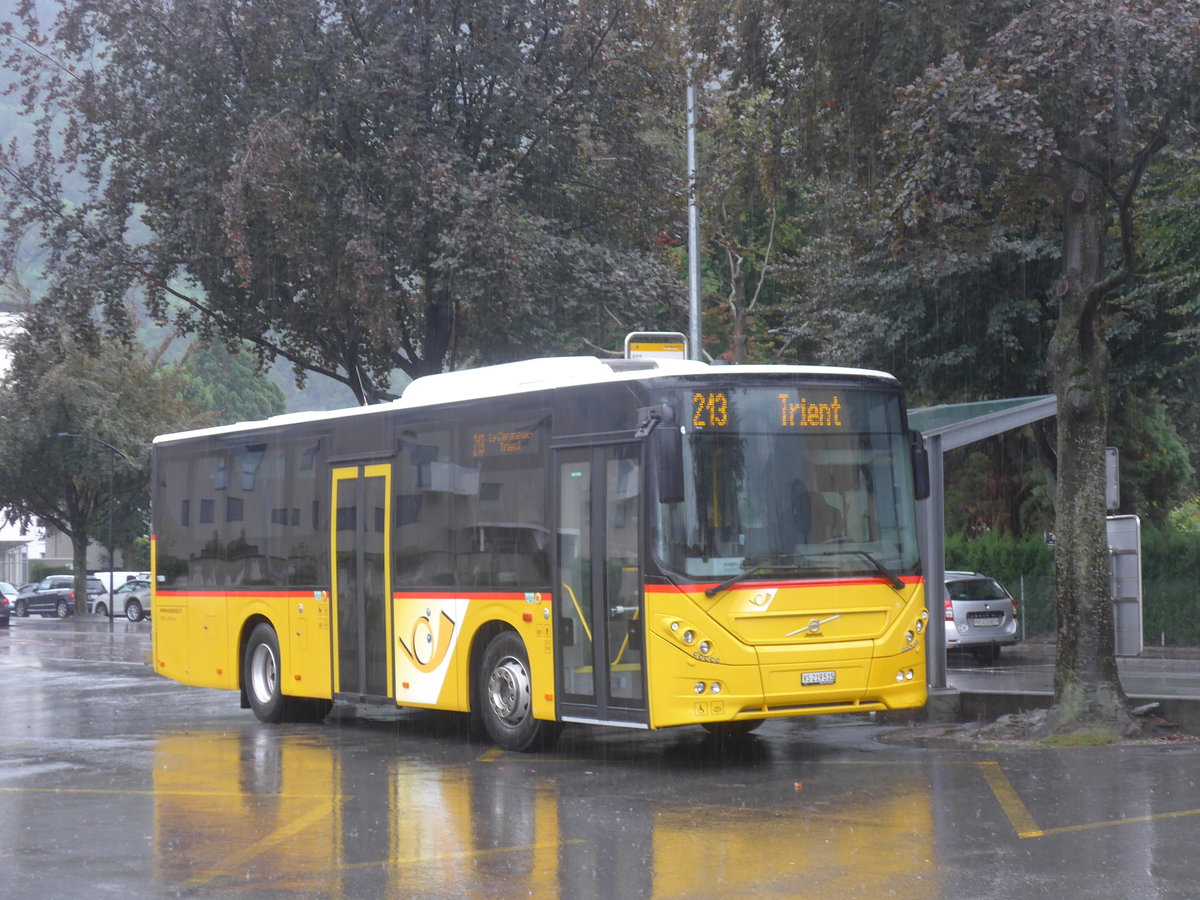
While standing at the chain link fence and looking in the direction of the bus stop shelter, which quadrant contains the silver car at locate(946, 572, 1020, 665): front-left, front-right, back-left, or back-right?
front-right

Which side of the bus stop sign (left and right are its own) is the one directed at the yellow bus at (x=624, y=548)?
front

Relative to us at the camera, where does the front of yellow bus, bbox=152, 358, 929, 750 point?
facing the viewer and to the right of the viewer

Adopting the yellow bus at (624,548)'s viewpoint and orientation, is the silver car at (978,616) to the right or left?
on its left

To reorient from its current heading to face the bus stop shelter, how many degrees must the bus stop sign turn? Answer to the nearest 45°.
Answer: approximately 90° to its left

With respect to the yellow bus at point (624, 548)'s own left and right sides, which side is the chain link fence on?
on its left

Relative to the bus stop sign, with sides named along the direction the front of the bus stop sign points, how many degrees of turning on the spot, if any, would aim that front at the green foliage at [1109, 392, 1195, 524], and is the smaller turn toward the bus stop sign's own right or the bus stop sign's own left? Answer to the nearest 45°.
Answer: approximately 135° to the bus stop sign's own left

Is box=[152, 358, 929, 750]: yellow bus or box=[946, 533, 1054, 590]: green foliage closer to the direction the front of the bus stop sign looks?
the yellow bus

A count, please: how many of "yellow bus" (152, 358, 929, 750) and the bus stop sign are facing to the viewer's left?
0

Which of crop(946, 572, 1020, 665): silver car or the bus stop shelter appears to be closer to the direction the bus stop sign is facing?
the bus stop shelter

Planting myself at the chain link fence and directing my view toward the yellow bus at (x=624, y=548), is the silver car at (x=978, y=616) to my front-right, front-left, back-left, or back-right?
front-right

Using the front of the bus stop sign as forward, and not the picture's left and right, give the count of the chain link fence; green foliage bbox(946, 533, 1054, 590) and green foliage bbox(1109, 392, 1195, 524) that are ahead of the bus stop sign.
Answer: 0

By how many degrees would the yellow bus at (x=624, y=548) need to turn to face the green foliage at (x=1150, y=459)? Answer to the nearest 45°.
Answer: approximately 90° to its left

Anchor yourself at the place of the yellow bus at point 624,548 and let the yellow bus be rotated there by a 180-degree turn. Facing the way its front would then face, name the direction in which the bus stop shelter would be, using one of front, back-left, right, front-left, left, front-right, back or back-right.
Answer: right

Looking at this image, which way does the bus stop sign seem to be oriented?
toward the camera

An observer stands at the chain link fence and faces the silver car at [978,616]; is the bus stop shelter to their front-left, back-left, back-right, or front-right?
front-left
